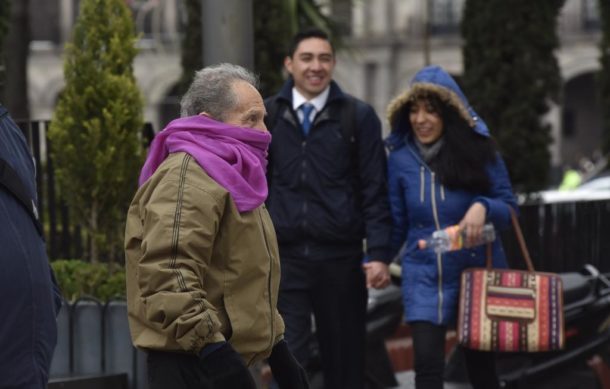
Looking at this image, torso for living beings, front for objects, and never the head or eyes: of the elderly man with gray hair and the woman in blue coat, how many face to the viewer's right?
1

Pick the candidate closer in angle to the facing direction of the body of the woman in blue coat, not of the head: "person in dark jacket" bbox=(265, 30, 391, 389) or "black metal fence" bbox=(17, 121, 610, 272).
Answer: the person in dark jacket

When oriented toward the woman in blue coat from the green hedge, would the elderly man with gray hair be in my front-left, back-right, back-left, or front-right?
front-right

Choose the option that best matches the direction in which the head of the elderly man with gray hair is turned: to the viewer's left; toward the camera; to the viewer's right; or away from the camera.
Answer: to the viewer's right

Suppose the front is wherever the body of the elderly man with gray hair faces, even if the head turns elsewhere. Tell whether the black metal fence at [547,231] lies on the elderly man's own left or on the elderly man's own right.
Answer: on the elderly man's own left

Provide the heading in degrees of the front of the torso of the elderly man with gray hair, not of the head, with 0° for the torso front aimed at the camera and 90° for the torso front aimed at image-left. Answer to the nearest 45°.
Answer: approximately 270°

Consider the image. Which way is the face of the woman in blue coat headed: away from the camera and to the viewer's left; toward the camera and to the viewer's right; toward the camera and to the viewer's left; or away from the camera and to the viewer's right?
toward the camera and to the viewer's left

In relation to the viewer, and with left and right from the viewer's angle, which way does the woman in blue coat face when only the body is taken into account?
facing the viewer and to the left of the viewer
